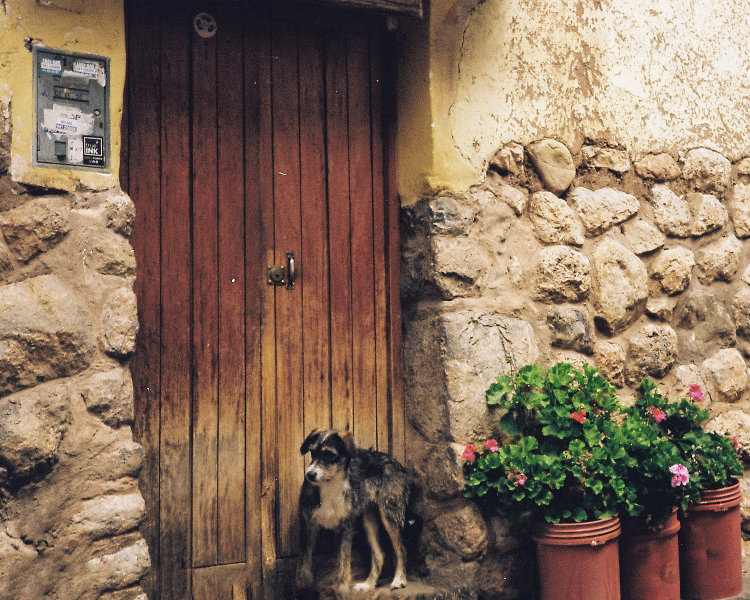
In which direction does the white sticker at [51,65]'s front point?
toward the camera

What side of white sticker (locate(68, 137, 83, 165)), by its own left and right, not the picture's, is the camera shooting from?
front

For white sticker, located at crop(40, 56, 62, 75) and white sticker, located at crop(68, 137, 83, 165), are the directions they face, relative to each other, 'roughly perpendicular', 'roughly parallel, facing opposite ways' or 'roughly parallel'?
roughly parallel

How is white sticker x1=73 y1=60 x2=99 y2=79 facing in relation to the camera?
toward the camera

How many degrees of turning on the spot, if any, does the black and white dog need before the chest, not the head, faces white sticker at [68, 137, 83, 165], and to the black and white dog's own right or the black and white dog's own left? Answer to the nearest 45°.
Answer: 0° — it already faces it

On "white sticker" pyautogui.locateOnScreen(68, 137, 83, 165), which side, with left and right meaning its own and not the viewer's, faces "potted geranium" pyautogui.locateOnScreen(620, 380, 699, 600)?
left

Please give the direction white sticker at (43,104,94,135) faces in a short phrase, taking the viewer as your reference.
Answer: facing the viewer
